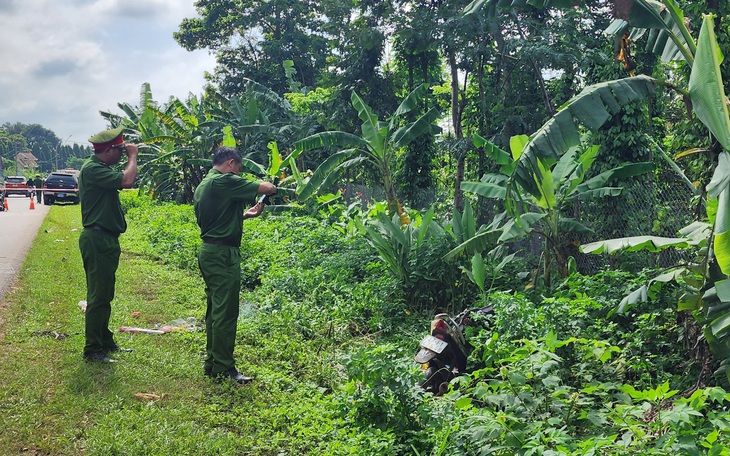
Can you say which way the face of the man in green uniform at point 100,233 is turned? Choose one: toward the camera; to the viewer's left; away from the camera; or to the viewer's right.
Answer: to the viewer's right

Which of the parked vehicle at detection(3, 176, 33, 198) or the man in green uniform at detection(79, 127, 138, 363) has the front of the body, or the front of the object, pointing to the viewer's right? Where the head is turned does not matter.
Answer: the man in green uniform

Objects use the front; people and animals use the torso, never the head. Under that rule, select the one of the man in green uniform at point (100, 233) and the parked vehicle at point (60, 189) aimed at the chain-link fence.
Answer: the man in green uniform

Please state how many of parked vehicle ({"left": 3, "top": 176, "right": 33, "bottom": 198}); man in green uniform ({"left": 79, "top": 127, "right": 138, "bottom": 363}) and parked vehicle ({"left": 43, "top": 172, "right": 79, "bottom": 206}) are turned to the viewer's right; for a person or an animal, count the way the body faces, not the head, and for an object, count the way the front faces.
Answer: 1

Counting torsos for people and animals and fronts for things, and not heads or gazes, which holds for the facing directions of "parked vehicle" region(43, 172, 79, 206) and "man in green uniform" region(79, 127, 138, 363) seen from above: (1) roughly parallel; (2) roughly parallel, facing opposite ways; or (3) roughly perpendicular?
roughly perpendicular

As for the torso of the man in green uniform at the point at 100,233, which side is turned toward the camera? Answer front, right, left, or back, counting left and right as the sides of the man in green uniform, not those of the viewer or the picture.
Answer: right

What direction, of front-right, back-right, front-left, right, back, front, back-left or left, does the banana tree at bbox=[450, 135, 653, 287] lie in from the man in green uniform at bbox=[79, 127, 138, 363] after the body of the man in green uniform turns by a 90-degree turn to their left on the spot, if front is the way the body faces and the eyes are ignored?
right

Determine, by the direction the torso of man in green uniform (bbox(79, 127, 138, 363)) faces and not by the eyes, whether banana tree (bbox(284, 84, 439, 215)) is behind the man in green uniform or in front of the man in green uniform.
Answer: in front
